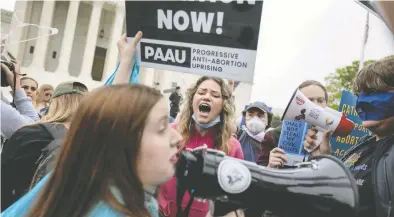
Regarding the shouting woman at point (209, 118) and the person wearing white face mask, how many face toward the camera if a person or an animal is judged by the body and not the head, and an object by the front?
2

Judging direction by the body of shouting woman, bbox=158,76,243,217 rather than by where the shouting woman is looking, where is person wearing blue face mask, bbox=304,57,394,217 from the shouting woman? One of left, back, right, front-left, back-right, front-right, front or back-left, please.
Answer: front-left

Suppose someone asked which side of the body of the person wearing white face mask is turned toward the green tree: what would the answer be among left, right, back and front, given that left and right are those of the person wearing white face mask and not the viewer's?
back

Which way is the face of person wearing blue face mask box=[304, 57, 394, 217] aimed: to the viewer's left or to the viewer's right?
to the viewer's left

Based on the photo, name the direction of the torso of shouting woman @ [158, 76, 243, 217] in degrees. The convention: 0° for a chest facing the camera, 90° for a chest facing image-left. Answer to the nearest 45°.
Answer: approximately 0°

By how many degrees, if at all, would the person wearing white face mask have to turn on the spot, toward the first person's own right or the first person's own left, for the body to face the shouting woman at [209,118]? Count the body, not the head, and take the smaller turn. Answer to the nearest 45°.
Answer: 0° — they already face them

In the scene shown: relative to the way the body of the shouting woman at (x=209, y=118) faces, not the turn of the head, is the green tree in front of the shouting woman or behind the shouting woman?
behind

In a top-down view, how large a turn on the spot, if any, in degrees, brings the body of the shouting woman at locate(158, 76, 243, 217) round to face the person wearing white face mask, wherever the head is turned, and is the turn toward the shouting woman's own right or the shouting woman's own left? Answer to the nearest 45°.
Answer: approximately 180°

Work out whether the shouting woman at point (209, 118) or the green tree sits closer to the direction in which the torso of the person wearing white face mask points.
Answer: the shouting woman

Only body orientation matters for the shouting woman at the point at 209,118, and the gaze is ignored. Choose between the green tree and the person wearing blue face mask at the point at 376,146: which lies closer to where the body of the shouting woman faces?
the person wearing blue face mask

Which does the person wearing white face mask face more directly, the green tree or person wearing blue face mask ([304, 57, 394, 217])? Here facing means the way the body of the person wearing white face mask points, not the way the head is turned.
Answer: the person wearing blue face mask
